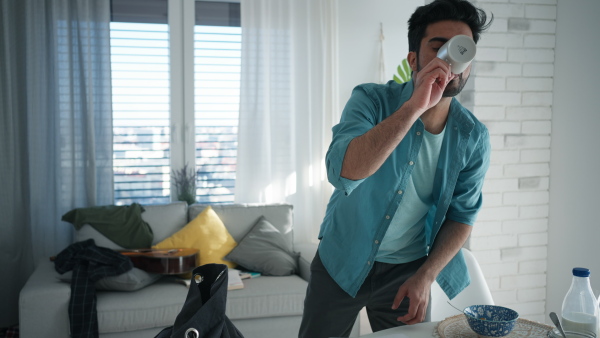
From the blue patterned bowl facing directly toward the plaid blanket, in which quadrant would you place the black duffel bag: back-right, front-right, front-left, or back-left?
front-left

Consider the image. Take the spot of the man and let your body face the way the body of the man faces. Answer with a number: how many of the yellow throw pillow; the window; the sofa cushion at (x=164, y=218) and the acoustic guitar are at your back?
4

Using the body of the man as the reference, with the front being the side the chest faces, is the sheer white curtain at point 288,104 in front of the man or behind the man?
behind

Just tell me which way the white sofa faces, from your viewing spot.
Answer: facing the viewer

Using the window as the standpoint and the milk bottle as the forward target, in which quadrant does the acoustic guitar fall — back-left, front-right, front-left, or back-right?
front-right

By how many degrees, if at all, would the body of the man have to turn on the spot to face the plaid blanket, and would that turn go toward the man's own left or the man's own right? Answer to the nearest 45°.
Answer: approximately 180°

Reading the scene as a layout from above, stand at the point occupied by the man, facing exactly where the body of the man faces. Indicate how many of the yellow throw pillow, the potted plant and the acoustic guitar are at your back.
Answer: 3

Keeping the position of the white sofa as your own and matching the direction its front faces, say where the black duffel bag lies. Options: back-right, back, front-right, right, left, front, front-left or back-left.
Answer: front

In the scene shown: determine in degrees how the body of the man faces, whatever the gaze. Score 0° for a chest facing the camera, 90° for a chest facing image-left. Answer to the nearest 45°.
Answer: approximately 315°

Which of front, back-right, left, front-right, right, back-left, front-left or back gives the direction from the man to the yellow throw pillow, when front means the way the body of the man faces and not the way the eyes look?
back

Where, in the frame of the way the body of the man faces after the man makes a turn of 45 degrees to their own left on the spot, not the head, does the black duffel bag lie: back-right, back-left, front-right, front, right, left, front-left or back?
back-right

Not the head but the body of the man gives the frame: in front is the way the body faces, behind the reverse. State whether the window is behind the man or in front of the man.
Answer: behind

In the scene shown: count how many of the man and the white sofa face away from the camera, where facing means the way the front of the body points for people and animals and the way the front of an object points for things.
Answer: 0

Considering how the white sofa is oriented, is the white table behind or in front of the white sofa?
in front

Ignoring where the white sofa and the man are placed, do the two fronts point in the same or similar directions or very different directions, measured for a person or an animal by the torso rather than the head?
same or similar directions
